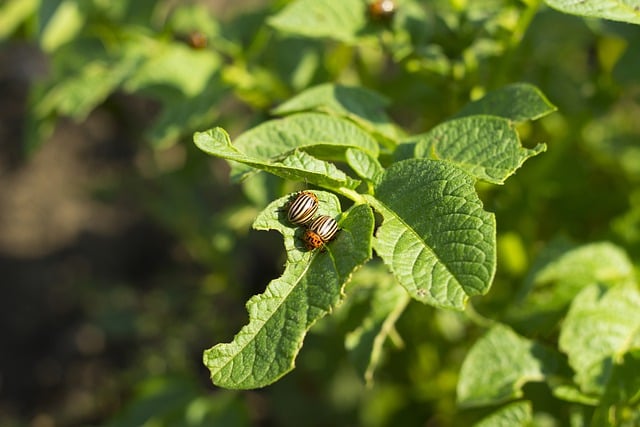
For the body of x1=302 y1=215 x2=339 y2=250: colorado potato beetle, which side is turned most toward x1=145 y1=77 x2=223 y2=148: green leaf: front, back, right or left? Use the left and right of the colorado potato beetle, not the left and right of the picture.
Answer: right

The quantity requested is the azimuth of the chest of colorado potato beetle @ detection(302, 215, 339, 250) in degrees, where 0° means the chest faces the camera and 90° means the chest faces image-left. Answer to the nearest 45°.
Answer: approximately 45°

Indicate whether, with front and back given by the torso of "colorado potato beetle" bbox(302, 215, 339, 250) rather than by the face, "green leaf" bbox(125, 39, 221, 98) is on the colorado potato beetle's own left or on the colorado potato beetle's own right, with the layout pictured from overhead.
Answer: on the colorado potato beetle's own right

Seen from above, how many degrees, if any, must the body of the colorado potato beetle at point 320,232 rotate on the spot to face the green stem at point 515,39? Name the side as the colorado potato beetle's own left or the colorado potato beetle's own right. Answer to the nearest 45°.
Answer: approximately 180°

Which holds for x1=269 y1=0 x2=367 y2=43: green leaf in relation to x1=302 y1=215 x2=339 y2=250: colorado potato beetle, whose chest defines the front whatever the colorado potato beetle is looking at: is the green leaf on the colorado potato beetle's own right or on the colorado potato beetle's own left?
on the colorado potato beetle's own right
